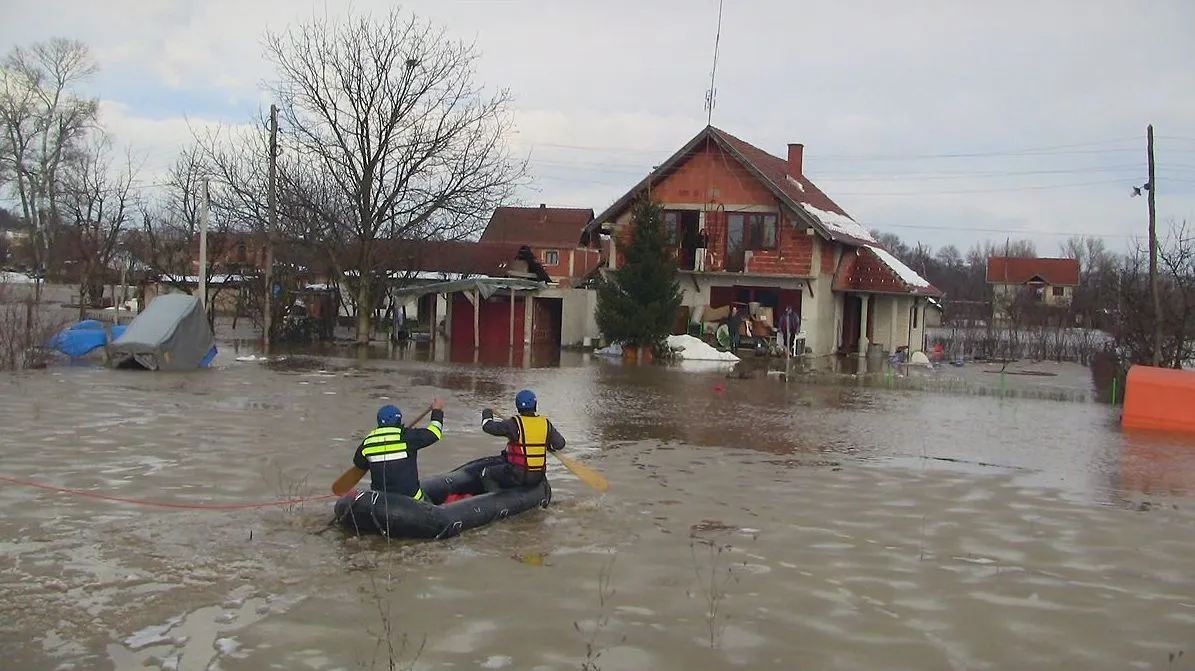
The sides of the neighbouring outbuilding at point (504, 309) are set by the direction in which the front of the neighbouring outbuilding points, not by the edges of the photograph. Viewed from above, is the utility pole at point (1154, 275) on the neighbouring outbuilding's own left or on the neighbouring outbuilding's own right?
on the neighbouring outbuilding's own left

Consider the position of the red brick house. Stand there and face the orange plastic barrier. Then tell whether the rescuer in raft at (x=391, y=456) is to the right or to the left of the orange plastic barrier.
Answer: right

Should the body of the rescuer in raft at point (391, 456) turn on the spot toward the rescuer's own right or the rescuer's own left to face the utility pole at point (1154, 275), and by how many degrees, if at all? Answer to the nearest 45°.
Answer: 0° — they already face it

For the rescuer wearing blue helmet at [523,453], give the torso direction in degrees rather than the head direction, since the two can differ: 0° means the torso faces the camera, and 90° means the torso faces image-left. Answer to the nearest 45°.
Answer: approximately 135°

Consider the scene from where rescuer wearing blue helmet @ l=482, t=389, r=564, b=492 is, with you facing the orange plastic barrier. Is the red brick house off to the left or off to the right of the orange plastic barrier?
left

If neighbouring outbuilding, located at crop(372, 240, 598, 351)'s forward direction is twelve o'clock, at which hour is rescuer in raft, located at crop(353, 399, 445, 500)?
The rescuer in raft is roughly at 12 o'clock from the neighbouring outbuilding.

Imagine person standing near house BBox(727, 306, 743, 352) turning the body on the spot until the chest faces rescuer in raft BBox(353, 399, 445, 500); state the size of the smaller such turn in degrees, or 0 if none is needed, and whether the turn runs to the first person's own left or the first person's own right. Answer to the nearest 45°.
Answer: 0° — they already face them

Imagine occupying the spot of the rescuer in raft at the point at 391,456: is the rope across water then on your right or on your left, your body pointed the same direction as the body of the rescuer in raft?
on your left

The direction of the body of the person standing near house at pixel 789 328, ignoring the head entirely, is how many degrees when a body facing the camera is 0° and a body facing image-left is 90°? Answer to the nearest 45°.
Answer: approximately 0°
